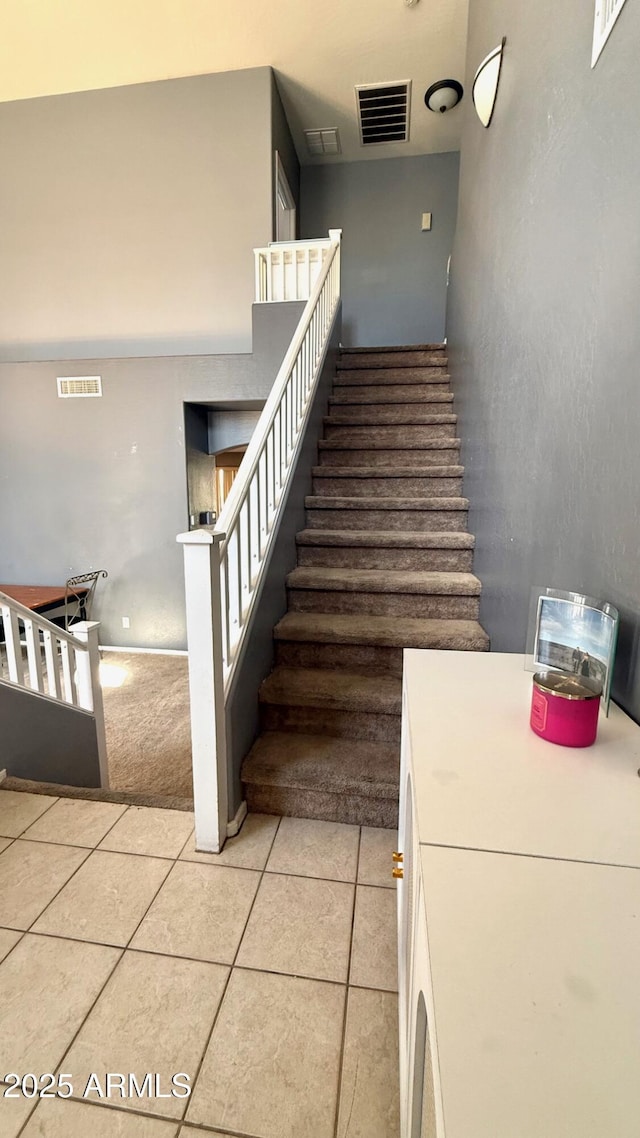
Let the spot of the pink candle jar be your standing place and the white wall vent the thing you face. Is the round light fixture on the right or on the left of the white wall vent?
right

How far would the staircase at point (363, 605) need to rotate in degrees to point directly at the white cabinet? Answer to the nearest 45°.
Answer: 0° — it already faces it

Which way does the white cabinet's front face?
to the viewer's left

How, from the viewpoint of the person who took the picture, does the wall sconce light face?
facing to the left of the viewer

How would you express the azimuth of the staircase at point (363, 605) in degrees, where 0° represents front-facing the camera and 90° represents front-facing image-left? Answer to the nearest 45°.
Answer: approximately 0°
